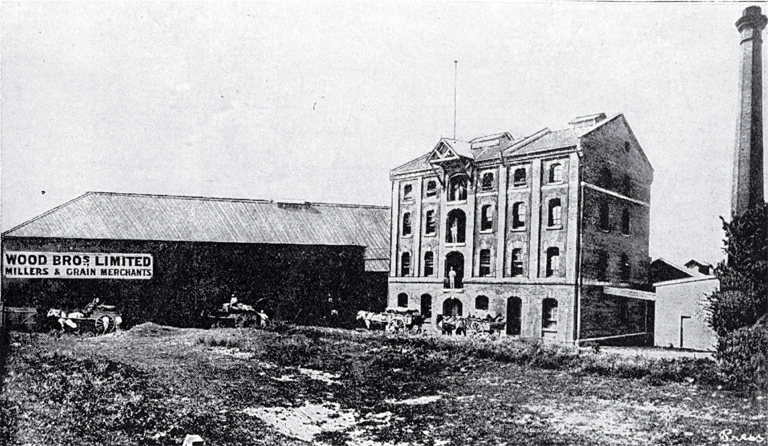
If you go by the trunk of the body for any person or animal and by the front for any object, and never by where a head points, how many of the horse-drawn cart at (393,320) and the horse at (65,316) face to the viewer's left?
2

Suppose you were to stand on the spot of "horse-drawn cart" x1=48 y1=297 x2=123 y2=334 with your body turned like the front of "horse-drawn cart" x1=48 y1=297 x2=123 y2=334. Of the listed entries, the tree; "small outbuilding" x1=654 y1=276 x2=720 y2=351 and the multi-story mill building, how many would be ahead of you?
0

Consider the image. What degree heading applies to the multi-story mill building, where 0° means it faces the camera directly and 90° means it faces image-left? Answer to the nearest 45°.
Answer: approximately 45°

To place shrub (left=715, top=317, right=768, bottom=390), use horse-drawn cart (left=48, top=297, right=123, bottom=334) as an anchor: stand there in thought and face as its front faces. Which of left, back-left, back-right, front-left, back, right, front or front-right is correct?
back-left

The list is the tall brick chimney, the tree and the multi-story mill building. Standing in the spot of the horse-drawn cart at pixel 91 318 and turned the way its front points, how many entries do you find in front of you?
0

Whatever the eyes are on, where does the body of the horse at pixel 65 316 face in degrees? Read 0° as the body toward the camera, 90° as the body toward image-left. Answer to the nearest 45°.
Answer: approximately 90°

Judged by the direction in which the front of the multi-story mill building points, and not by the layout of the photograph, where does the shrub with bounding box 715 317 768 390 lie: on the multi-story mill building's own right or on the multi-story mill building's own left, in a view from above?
on the multi-story mill building's own left

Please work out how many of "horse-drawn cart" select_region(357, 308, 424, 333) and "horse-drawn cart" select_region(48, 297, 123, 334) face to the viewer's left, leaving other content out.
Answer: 2

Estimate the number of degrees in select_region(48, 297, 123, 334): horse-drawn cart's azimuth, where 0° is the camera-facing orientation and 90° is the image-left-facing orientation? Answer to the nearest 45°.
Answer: approximately 90°

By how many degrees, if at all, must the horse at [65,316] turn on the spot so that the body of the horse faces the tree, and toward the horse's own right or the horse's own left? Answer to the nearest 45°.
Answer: approximately 135° to the horse's own left

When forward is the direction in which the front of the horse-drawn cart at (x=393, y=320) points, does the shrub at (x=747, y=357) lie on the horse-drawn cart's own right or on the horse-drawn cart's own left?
on the horse-drawn cart's own left

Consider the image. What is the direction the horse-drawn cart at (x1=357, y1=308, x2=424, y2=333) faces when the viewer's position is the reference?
facing to the left of the viewer

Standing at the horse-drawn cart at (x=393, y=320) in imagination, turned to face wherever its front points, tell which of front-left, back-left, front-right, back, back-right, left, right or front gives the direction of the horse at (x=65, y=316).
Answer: front-left
